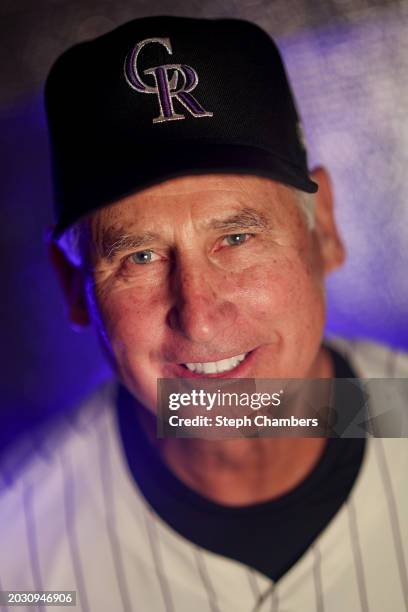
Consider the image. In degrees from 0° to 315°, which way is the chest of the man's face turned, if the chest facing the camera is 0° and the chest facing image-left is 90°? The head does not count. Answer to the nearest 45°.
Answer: approximately 0°
